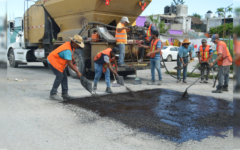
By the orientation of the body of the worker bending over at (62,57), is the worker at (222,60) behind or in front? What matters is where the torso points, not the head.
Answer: in front

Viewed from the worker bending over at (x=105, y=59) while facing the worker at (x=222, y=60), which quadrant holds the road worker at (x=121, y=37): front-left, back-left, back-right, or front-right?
front-left

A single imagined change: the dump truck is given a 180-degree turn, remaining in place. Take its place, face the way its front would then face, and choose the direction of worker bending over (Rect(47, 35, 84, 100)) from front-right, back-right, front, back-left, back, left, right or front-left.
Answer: front-right

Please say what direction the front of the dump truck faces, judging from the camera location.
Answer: facing away from the viewer and to the left of the viewer

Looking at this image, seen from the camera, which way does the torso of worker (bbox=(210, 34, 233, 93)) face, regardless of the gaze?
to the viewer's left

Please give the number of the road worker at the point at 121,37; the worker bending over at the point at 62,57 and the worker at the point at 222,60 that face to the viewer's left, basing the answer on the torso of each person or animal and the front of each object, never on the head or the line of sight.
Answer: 1

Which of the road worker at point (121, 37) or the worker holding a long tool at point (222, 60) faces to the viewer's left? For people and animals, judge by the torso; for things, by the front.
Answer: the worker holding a long tool

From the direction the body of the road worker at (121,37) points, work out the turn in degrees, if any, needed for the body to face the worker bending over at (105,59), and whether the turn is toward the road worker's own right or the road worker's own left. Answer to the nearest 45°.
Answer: approximately 90° to the road worker's own right

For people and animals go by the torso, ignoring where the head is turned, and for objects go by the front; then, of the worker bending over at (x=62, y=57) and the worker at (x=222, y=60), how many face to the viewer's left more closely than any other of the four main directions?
1

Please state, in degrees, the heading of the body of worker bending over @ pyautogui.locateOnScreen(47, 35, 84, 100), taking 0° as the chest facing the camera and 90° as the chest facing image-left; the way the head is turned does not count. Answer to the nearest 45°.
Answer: approximately 270°

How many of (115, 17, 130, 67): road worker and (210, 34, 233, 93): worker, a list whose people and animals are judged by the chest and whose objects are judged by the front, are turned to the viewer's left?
1
